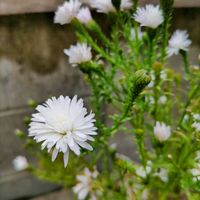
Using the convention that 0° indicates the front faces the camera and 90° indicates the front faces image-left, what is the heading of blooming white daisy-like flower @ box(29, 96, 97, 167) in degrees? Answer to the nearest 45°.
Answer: approximately 0°

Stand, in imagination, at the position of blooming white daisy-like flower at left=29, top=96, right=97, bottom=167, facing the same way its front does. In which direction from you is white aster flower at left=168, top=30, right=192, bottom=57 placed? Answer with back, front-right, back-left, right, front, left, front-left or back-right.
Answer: back-left

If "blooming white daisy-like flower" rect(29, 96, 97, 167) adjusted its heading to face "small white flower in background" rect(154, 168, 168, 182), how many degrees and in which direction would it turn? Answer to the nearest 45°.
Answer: approximately 135° to its left
